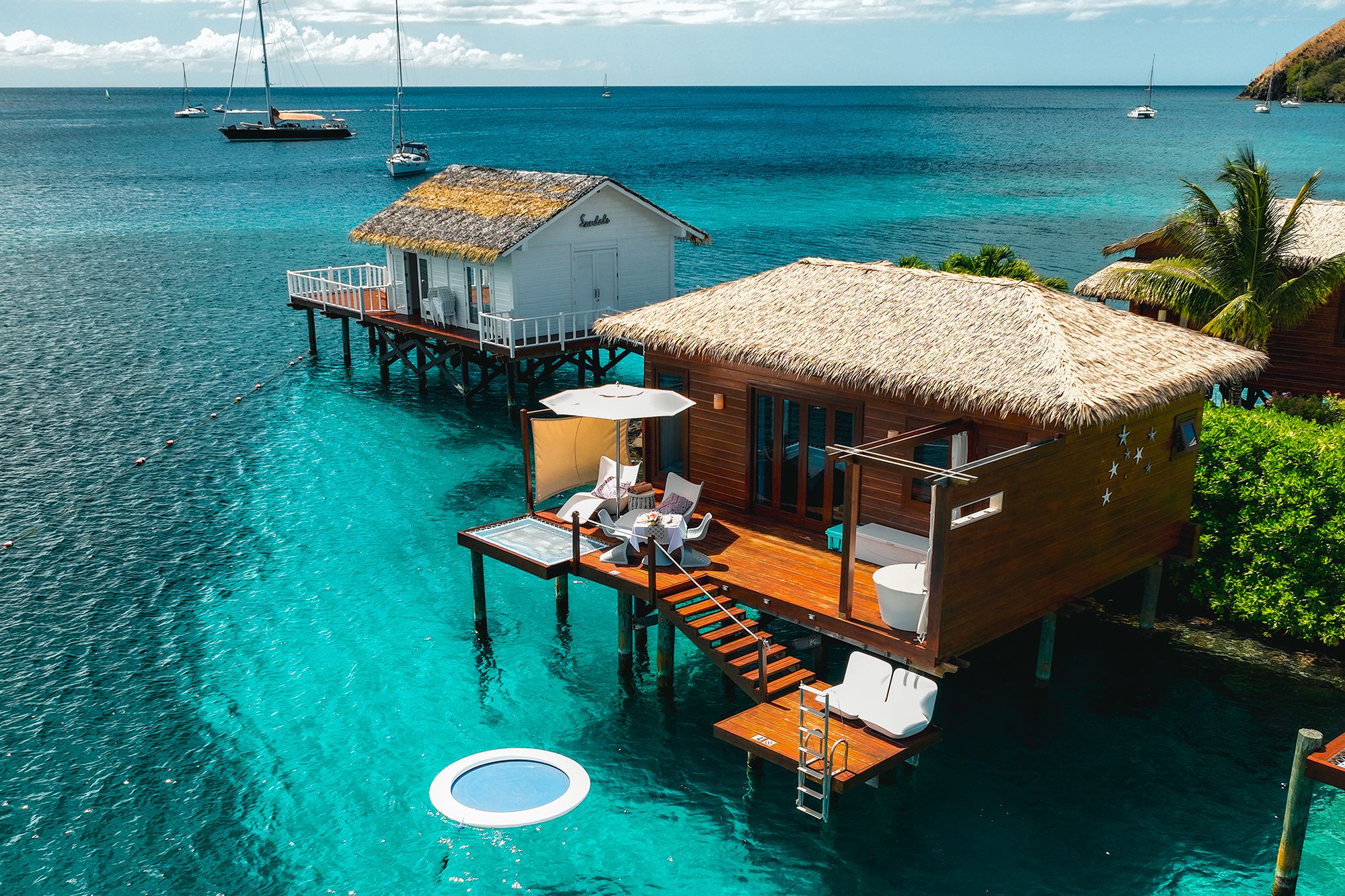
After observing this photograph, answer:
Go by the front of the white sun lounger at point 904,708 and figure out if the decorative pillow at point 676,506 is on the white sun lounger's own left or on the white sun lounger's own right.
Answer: on the white sun lounger's own right

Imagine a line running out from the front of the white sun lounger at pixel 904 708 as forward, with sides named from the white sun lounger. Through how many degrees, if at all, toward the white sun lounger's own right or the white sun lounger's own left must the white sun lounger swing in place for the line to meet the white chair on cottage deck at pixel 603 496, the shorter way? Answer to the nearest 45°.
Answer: approximately 90° to the white sun lounger's own right

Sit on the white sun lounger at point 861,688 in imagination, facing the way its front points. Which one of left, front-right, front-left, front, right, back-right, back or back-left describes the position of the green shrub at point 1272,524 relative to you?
back

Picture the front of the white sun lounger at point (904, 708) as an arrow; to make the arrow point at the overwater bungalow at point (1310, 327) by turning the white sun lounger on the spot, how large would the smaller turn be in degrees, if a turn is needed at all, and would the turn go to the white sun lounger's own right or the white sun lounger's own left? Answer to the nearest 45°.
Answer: approximately 180°

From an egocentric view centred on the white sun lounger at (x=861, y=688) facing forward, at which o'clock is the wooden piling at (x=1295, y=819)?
The wooden piling is roughly at 8 o'clock from the white sun lounger.

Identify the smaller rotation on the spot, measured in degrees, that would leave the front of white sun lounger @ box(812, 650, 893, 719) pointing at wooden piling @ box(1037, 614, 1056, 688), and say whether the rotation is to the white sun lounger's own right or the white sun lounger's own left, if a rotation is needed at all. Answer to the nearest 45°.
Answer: approximately 180°

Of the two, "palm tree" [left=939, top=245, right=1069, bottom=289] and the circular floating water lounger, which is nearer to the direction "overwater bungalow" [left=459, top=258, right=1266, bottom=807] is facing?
the circular floating water lounger

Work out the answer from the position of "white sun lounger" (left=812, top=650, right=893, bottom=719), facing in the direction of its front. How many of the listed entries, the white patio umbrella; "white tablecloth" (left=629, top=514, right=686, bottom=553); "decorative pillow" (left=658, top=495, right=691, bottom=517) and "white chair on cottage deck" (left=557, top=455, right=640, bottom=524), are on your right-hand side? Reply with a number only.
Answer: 4

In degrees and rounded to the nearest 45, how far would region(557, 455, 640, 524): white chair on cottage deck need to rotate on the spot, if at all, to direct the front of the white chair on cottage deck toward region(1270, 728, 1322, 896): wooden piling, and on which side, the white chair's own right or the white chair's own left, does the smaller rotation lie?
approximately 90° to the white chair's own left

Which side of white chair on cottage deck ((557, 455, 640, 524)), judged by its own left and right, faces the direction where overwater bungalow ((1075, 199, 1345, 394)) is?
back

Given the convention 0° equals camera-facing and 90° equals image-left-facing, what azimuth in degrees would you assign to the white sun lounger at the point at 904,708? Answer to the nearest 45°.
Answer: approximately 45°

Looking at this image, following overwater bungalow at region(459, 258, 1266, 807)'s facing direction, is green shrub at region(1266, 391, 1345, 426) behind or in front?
behind
